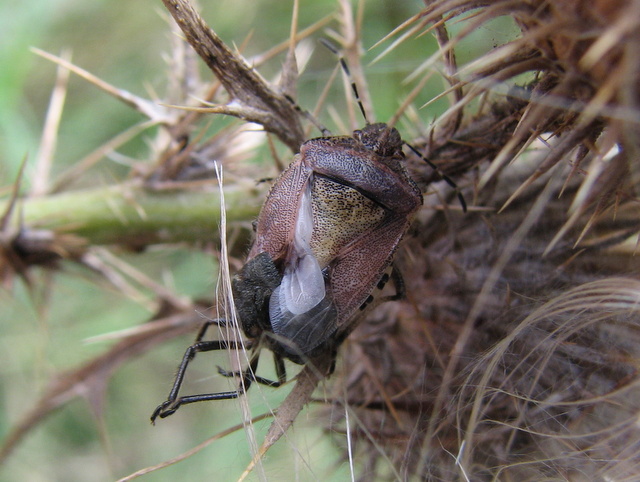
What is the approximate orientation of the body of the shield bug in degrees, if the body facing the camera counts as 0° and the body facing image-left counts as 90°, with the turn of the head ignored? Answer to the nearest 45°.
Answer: approximately 225°
